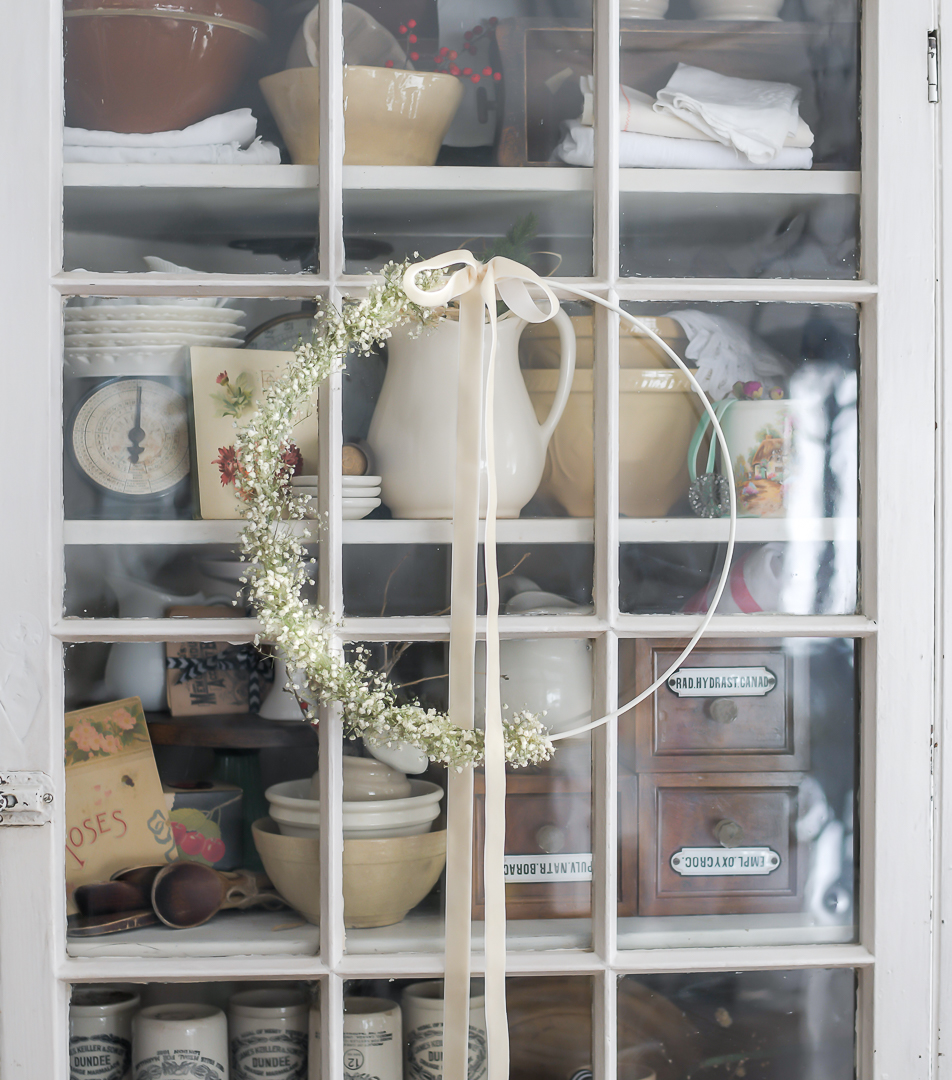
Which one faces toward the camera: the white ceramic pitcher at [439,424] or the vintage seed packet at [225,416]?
the vintage seed packet

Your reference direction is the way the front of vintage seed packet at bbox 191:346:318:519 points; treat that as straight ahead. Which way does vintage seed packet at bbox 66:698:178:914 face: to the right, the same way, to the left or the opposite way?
the same way

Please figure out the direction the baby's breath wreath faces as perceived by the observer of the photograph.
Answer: facing the viewer

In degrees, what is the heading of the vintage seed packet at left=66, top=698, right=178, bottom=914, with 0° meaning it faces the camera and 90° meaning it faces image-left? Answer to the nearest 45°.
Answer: approximately 0°

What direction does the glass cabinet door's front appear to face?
toward the camera

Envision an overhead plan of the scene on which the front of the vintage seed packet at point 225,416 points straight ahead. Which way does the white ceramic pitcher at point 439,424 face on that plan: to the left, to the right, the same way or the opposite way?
to the right

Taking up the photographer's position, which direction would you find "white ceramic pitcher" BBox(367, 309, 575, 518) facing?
facing to the left of the viewer
